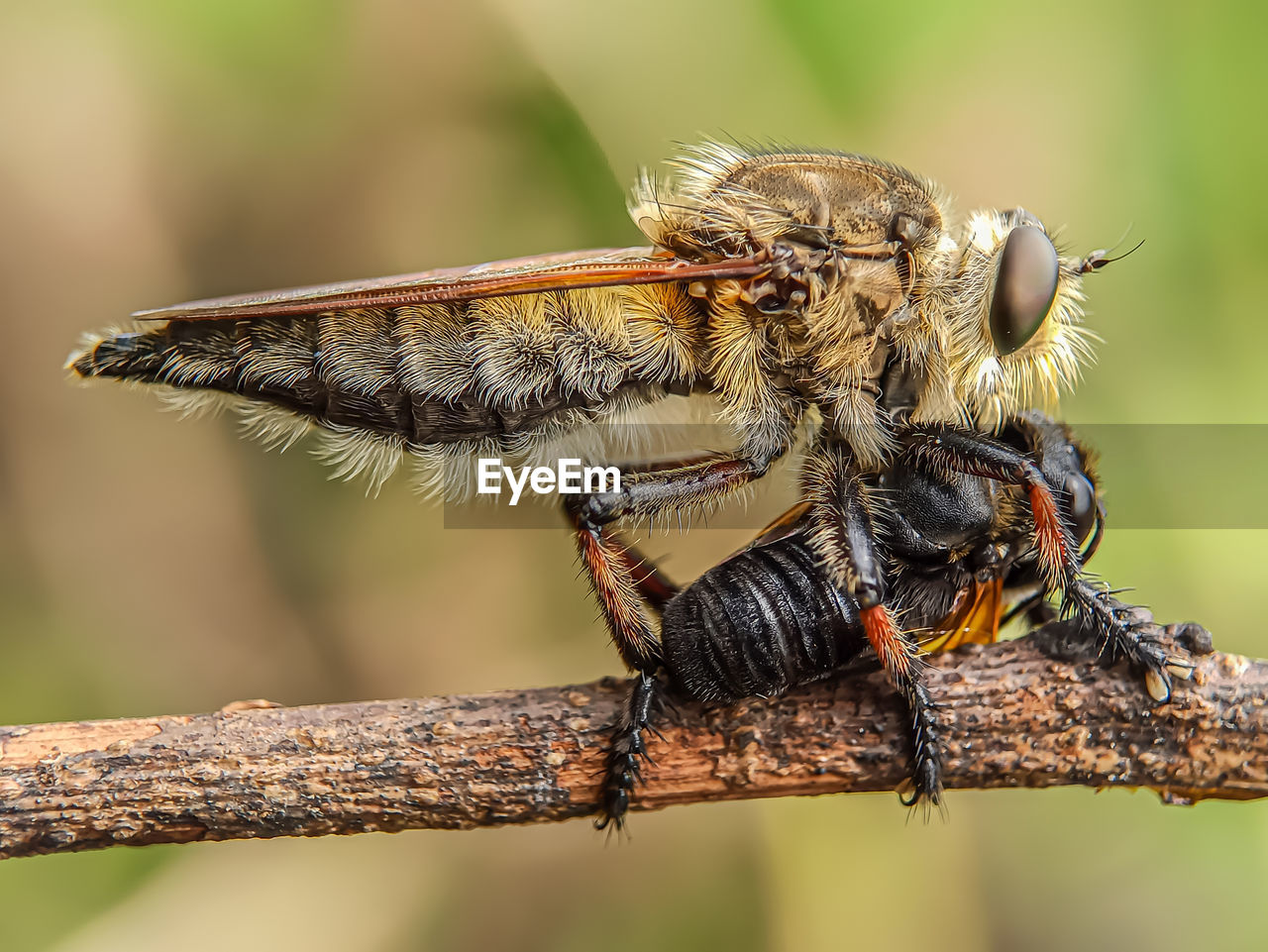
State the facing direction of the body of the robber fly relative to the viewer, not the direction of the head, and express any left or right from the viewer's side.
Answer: facing to the right of the viewer
